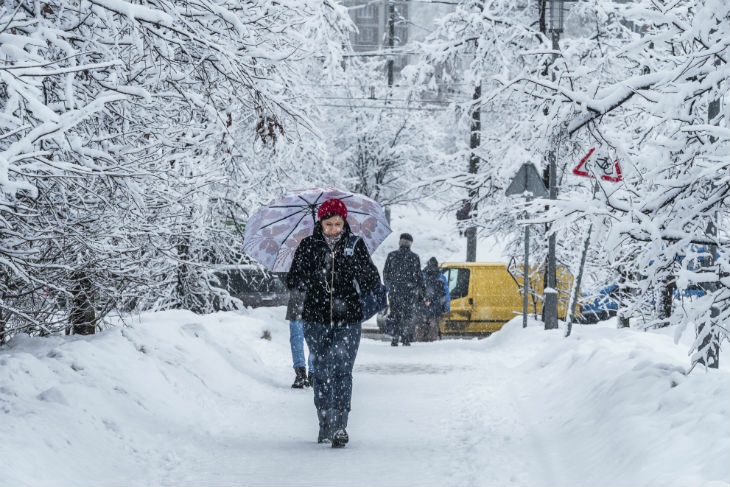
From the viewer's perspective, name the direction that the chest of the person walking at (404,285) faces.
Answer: away from the camera

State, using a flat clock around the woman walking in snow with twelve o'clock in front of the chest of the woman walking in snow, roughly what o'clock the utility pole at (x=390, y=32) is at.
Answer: The utility pole is roughly at 6 o'clock from the woman walking in snow.

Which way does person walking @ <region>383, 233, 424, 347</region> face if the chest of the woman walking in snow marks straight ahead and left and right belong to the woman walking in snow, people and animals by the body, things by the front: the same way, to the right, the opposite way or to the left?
the opposite way

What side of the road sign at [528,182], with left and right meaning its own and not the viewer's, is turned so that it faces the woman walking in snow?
back

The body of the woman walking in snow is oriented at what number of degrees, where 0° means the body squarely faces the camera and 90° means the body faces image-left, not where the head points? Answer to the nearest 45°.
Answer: approximately 0°

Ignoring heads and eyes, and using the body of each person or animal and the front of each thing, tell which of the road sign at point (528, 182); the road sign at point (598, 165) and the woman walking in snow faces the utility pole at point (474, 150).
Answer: the road sign at point (528, 182)

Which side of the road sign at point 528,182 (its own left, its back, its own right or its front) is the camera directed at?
back

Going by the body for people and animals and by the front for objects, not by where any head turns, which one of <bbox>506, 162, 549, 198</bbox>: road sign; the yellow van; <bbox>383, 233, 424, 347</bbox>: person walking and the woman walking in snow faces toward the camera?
the woman walking in snow

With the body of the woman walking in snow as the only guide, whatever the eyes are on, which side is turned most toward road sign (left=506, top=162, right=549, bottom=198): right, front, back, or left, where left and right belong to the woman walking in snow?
back

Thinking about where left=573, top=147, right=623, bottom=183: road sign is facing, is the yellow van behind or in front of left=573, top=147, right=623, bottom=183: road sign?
behind

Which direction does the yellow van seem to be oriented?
to the viewer's left
